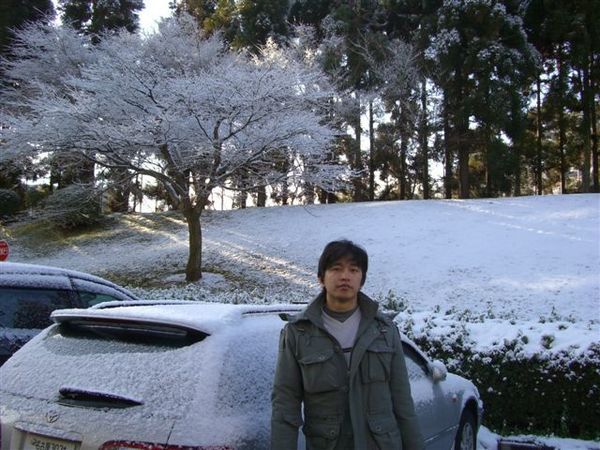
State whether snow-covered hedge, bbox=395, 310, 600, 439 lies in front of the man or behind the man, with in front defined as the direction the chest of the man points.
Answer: behind

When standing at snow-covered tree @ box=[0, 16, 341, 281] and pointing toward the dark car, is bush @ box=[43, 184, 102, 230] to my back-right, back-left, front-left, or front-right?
back-right

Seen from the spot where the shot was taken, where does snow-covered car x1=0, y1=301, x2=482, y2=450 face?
facing away from the viewer and to the right of the viewer

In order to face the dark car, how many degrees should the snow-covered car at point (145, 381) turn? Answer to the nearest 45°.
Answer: approximately 90° to its left

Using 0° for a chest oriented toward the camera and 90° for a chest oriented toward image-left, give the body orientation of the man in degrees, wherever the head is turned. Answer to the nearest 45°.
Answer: approximately 0°

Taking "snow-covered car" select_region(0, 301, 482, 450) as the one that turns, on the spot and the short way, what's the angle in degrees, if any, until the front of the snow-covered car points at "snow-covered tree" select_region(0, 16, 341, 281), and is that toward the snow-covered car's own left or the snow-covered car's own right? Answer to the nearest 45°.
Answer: approximately 45° to the snow-covered car's own left

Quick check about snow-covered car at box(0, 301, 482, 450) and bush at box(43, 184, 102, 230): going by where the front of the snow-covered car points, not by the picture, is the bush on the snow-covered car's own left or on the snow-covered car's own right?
on the snow-covered car's own left

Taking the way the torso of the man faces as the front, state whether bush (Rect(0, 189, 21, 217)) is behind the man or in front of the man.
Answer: behind

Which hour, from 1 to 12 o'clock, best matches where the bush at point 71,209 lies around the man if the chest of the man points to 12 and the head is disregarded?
The bush is roughly at 5 o'clock from the man.

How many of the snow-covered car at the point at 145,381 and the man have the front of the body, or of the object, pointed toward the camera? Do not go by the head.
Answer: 1

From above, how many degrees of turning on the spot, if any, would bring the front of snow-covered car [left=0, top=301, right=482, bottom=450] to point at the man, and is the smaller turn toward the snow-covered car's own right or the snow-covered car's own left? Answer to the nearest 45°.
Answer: approximately 135° to the snow-covered car's own right
